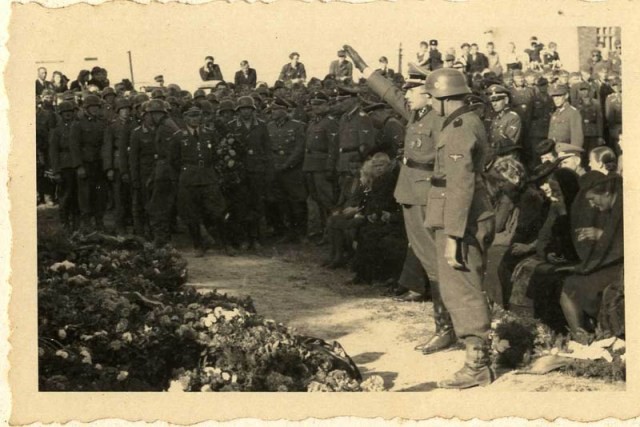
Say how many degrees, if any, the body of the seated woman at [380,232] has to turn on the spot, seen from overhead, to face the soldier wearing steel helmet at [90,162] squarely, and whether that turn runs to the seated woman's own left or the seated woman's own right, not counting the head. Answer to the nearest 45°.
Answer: approximately 45° to the seated woman's own right

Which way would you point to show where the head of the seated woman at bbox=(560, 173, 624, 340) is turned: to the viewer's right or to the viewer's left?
to the viewer's left

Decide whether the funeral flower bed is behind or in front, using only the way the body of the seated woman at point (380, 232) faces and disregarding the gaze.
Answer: in front
